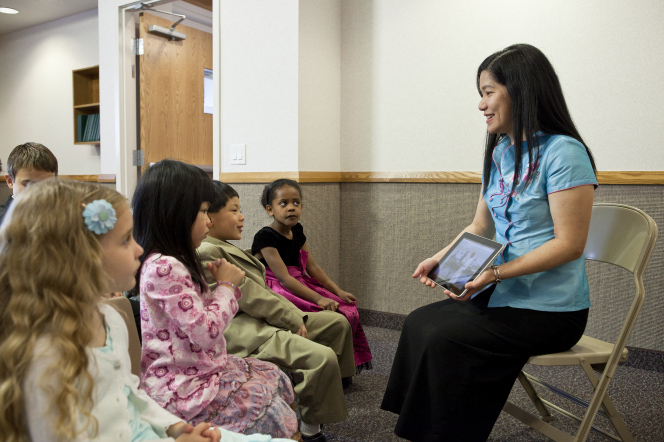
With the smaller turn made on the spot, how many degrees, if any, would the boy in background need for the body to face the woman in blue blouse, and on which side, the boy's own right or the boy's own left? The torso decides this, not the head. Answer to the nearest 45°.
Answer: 0° — they already face them

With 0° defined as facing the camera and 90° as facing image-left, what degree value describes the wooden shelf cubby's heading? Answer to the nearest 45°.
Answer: approximately 45°

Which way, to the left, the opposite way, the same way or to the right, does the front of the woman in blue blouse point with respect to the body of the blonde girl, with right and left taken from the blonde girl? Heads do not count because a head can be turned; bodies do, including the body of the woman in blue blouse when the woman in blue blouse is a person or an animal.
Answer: the opposite way

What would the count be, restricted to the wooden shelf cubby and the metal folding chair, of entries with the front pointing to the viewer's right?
0

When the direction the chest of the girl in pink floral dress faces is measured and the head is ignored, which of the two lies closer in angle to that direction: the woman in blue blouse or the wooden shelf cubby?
the woman in blue blouse

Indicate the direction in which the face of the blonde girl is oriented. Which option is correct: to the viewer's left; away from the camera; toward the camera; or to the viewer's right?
to the viewer's right

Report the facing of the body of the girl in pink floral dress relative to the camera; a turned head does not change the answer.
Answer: to the viewer's right

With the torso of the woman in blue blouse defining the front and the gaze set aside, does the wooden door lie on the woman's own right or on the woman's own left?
on the woman's own right

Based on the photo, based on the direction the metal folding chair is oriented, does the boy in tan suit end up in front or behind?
in front

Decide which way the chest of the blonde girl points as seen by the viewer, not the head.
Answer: to the viewer's right

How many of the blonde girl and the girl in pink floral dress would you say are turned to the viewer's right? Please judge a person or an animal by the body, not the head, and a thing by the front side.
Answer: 2

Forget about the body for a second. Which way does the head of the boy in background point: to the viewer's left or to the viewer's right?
to the viewer's right

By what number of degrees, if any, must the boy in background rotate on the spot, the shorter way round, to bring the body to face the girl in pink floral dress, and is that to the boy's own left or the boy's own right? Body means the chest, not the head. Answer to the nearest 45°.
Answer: approximately 45° to the boy's own right
